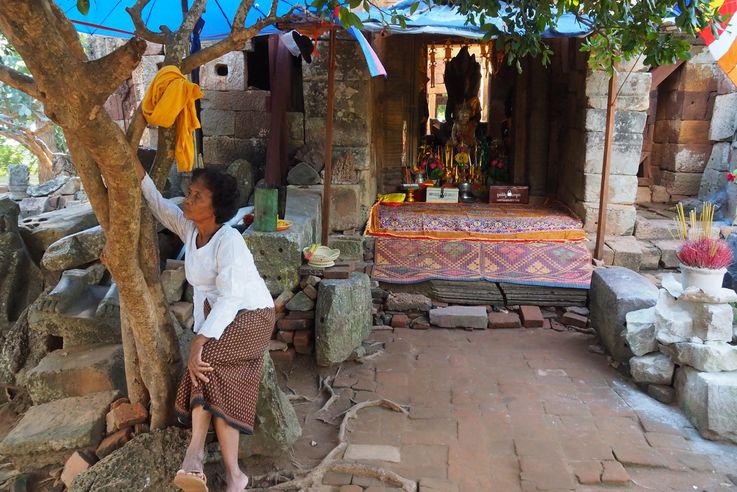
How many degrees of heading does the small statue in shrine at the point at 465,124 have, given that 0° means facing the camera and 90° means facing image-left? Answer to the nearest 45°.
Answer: approximately 0°

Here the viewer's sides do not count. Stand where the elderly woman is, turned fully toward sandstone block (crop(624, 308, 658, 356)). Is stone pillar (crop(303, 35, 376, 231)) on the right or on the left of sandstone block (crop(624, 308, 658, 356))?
left

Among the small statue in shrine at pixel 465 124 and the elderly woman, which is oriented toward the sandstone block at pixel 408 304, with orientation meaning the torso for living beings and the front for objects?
the small statue in shrine

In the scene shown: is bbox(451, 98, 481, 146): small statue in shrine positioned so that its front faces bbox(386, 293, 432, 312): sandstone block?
yes

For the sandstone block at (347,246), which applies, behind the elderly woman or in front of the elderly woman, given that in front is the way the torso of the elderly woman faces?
behind
